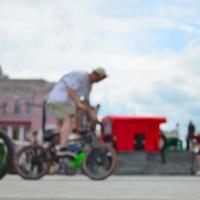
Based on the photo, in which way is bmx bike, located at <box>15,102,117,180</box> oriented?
to the viewer's right

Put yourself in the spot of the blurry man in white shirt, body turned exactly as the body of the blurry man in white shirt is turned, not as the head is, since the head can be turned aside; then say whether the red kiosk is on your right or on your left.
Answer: on your left

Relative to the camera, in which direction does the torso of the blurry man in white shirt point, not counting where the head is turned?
to the viewer's right

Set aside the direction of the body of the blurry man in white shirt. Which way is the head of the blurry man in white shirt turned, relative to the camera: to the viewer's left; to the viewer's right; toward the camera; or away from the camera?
to the viewer's right

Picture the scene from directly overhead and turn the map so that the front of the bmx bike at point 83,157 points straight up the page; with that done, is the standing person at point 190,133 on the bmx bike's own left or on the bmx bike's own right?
on the bmx bike's own left
